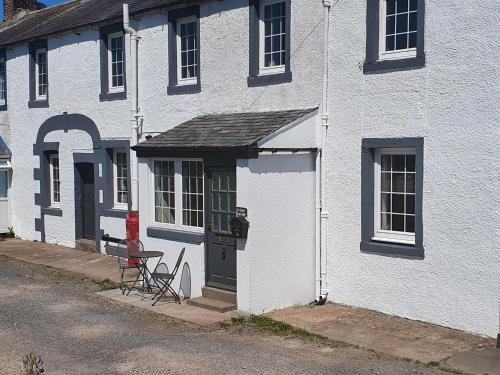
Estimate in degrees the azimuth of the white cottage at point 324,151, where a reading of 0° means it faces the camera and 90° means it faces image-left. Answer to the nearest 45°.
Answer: approximately 45°

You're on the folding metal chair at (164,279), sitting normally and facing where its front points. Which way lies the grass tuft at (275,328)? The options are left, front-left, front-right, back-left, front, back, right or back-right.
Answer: back-left

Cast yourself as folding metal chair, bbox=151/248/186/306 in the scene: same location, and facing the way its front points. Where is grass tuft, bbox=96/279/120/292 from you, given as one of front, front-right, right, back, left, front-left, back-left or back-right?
front-right

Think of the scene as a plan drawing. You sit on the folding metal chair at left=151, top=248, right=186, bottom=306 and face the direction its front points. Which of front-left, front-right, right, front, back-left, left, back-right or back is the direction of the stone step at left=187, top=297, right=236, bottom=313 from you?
back-left

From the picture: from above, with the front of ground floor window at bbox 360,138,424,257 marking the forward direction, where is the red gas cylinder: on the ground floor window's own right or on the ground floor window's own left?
on the ground floor window's own right

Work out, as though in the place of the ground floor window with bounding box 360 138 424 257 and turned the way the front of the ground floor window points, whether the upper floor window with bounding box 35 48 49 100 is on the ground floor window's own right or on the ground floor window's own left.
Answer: on the ground floor window's own right

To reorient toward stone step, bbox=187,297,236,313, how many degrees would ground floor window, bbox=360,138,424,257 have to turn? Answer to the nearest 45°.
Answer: approximately 45° to its right

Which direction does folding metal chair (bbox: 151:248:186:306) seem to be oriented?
to the viewer's left
